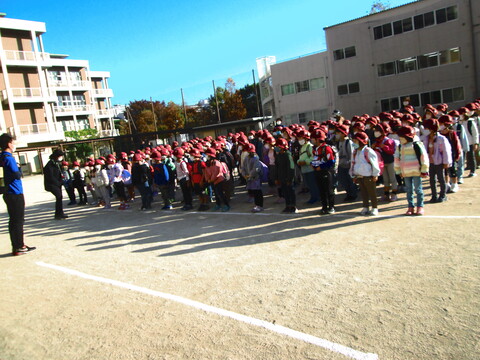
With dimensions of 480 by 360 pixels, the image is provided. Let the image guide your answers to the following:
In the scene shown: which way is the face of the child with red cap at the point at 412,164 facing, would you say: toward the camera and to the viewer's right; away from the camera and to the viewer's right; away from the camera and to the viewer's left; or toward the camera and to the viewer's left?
toward the camera and to the viewer's left

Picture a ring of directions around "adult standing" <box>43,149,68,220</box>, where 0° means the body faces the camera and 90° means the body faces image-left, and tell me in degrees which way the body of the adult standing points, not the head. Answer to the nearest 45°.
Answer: approximately 270°

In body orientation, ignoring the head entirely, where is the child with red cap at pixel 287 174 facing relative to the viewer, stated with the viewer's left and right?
facing to the left of the viewer

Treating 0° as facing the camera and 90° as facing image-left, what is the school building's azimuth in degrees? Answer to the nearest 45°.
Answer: approximately 45°

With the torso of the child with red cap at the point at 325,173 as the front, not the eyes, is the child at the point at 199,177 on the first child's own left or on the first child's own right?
on the first child's own right

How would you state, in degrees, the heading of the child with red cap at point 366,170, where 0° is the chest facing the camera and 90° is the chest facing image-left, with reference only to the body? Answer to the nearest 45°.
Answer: approximately 45°

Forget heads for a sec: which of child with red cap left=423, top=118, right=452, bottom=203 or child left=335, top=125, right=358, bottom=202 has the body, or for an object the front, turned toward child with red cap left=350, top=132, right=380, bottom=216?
child with red cap left=423, top=118, right=452, bottom=203

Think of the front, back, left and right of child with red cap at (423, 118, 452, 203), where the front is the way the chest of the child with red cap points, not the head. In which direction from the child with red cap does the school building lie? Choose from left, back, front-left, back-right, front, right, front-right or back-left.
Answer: back-right

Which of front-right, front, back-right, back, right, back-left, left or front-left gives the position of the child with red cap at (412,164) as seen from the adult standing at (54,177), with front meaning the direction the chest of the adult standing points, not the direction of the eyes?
front-right
